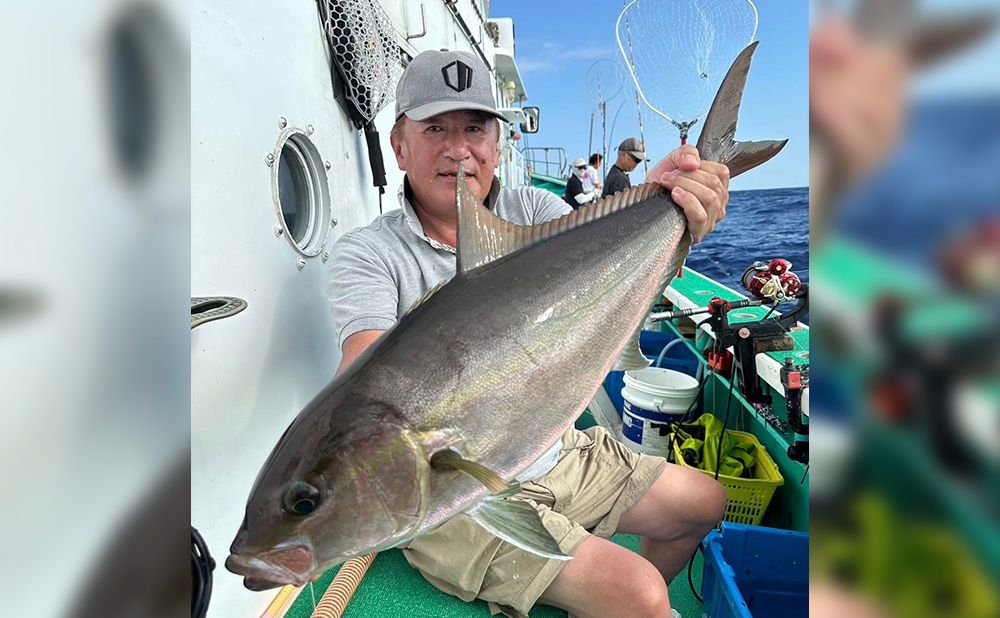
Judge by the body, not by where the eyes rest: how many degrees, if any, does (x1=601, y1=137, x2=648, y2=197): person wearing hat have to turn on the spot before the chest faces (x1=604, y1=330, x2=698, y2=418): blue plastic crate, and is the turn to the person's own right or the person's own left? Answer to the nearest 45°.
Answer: approximately 90° to the person's own right

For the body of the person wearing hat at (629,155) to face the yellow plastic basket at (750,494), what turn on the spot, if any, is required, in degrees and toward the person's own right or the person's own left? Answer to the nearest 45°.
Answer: approximately 90° to the person's own right

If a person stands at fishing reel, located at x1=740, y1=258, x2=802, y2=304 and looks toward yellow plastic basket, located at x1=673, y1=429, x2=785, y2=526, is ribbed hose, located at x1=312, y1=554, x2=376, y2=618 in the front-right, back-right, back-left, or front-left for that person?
front-right

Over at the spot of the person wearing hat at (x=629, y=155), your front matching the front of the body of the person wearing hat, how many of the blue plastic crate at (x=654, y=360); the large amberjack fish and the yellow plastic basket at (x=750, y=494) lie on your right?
3

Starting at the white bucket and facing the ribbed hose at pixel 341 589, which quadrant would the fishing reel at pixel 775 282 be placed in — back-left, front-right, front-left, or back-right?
back-left

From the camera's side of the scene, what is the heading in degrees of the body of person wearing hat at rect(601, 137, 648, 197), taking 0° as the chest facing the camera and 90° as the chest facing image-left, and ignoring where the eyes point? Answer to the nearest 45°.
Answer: approximately 270°

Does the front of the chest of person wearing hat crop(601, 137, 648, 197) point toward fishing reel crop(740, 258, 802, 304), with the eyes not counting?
no

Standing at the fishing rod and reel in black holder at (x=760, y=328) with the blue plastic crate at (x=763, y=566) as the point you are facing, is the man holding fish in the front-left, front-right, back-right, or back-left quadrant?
front-right

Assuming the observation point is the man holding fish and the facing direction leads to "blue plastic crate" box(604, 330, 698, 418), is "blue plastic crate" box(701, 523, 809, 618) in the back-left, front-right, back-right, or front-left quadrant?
front-right

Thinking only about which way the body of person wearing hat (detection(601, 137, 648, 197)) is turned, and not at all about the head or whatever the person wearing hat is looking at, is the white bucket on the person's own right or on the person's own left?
on the person's own right

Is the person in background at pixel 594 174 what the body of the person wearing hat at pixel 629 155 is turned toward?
no

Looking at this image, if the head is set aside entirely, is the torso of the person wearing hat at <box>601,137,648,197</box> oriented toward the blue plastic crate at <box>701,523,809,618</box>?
no

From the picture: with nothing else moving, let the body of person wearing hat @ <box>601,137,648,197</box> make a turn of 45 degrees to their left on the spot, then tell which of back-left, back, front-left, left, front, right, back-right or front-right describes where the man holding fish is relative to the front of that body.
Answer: back-right

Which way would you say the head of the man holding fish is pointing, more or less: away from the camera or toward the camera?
toward the camera

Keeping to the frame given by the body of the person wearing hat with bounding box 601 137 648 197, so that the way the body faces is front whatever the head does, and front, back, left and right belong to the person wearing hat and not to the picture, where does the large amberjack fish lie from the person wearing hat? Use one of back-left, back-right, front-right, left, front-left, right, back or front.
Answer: right

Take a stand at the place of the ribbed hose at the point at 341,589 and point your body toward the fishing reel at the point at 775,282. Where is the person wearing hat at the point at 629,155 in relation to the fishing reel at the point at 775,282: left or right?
left
